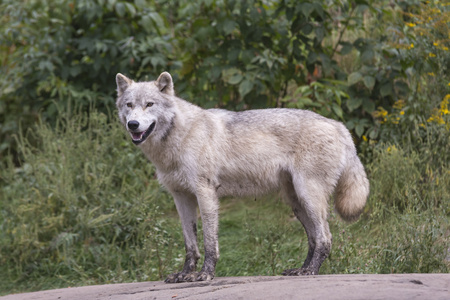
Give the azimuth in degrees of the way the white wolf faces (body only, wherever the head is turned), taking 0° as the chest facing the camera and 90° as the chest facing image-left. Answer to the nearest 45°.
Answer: approximately 90°

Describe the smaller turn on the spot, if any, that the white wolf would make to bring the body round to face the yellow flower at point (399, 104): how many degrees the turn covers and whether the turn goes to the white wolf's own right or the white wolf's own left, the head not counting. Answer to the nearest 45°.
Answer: approximately 135° to the white wolf's own right
